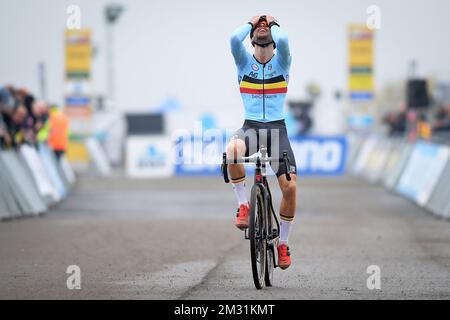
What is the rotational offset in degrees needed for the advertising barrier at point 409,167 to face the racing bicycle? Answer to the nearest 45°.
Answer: approximately 45° to its left

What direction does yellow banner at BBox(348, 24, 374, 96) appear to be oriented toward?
toward the camera

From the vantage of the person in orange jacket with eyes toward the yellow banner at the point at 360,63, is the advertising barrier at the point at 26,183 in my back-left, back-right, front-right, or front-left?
back-right

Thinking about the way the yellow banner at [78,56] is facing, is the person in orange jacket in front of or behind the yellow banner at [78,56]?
in front

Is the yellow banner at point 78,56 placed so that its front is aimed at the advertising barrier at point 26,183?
yes

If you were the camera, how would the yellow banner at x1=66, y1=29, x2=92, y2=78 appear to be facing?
facing the viewer

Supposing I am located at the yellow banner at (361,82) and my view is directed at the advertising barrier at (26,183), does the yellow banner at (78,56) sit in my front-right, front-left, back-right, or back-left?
front-right

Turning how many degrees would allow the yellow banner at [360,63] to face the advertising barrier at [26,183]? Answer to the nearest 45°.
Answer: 0° — it already faces it

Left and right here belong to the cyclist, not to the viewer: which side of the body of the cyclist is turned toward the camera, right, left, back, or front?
front

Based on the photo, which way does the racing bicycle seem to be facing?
toward the camera

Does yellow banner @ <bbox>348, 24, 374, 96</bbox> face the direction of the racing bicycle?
yes

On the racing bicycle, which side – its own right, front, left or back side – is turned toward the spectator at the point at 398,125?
back

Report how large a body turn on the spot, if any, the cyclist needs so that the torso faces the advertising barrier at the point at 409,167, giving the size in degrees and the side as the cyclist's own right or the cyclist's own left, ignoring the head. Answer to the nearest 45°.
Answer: approximately 180°
